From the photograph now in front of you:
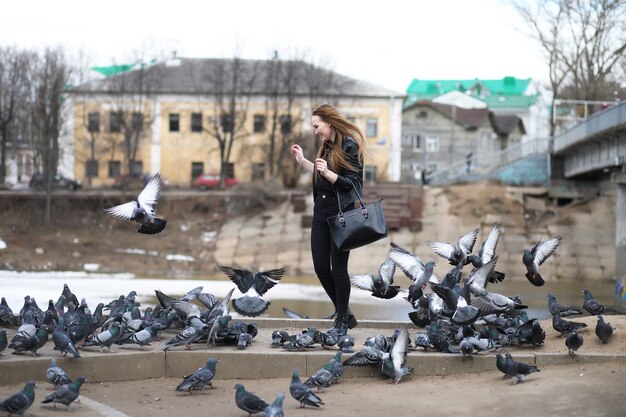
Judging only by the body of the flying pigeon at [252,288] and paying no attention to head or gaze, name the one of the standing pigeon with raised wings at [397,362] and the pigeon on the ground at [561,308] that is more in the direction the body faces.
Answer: the pigeon on the ground

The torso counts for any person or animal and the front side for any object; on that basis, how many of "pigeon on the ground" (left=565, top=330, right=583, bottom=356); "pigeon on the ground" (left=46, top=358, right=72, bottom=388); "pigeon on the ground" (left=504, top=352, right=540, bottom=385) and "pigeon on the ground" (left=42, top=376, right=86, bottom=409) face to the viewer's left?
2

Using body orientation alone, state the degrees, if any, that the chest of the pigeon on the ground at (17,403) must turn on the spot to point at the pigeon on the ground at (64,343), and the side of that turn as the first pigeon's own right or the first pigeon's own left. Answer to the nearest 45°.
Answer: approximately 90° to the first pigeon's own left

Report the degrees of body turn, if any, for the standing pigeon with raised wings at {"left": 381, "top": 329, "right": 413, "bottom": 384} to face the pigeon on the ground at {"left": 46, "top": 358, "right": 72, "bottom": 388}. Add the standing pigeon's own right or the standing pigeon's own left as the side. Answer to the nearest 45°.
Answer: approximately 45° to the standing pigeon's own left

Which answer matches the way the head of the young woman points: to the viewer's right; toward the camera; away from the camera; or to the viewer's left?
to the viewer's left

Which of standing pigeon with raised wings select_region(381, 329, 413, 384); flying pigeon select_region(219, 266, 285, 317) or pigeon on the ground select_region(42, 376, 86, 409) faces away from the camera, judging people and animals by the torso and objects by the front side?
flying pigeon select_region(219, 266, 285, 317)
